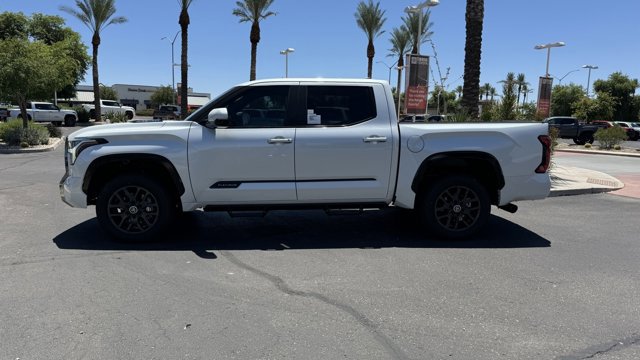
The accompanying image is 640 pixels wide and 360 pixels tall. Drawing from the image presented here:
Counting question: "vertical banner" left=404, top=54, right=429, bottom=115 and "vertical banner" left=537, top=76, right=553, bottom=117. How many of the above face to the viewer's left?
0

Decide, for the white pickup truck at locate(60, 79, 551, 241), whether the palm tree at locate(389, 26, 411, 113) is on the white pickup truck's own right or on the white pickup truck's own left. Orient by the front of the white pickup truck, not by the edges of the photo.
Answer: on the white pickup truck's own right

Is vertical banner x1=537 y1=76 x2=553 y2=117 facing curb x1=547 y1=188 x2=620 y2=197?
yes

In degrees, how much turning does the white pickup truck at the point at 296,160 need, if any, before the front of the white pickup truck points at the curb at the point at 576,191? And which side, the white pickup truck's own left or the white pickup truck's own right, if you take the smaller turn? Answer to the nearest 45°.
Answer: approximately 135° to the white pickup truck's own right

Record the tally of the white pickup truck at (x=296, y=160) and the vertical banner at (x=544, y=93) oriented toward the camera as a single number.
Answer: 1

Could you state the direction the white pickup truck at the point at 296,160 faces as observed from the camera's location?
facing to the left of the viewer

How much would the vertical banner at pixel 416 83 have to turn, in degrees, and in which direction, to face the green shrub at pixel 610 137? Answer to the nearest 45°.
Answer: approximately 135° to its left

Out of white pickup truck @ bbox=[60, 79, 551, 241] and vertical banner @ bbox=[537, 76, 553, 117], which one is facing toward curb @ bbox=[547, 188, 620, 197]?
the vertical banner

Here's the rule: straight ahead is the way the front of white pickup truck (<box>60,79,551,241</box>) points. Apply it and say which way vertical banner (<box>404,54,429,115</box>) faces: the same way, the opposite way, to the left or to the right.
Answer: to the left

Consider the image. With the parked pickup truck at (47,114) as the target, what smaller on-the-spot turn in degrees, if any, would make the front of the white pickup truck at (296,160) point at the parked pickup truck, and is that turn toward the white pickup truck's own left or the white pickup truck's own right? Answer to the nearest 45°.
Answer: approximately 45° to the white pickup truck's own right

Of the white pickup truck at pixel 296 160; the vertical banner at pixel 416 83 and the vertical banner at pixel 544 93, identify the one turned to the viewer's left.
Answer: the white pickup truck
